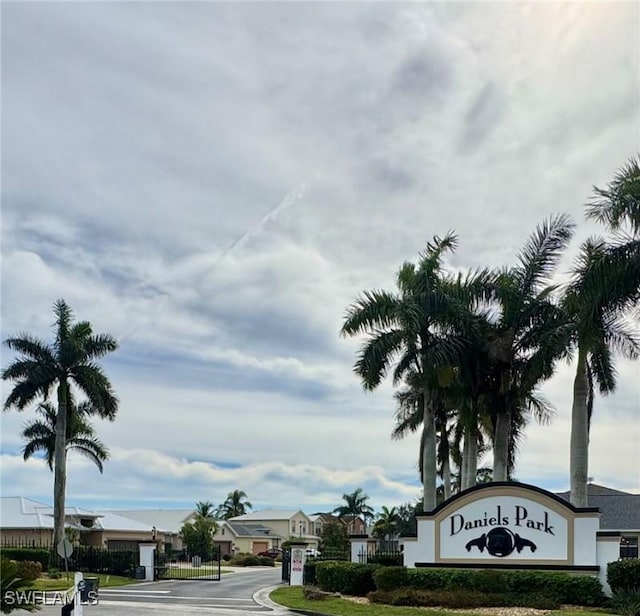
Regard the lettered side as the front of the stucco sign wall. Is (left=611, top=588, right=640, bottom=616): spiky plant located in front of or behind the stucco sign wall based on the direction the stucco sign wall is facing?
in front

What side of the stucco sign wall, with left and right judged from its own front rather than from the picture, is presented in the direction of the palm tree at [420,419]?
back

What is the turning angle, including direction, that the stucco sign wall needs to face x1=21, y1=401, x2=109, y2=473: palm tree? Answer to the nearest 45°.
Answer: approximately 135° to its right

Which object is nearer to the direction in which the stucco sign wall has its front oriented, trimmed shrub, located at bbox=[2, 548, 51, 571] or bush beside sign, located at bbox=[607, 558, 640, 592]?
the bush beside sign

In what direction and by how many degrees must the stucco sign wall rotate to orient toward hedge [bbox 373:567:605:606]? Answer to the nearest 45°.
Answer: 0° — it already faces it

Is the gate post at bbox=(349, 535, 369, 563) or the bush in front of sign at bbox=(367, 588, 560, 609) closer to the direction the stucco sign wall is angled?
the bush in front of sign

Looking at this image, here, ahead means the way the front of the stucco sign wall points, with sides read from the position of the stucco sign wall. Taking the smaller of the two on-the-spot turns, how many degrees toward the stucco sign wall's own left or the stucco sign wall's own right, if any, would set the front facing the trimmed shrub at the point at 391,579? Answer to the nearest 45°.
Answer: approximately 90° to the stucco sign wall's own right

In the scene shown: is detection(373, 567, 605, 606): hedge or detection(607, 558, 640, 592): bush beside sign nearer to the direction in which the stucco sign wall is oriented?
the hedge

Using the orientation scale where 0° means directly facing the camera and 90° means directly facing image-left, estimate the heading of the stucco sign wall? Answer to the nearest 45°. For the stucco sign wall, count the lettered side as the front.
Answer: approximately 0°
